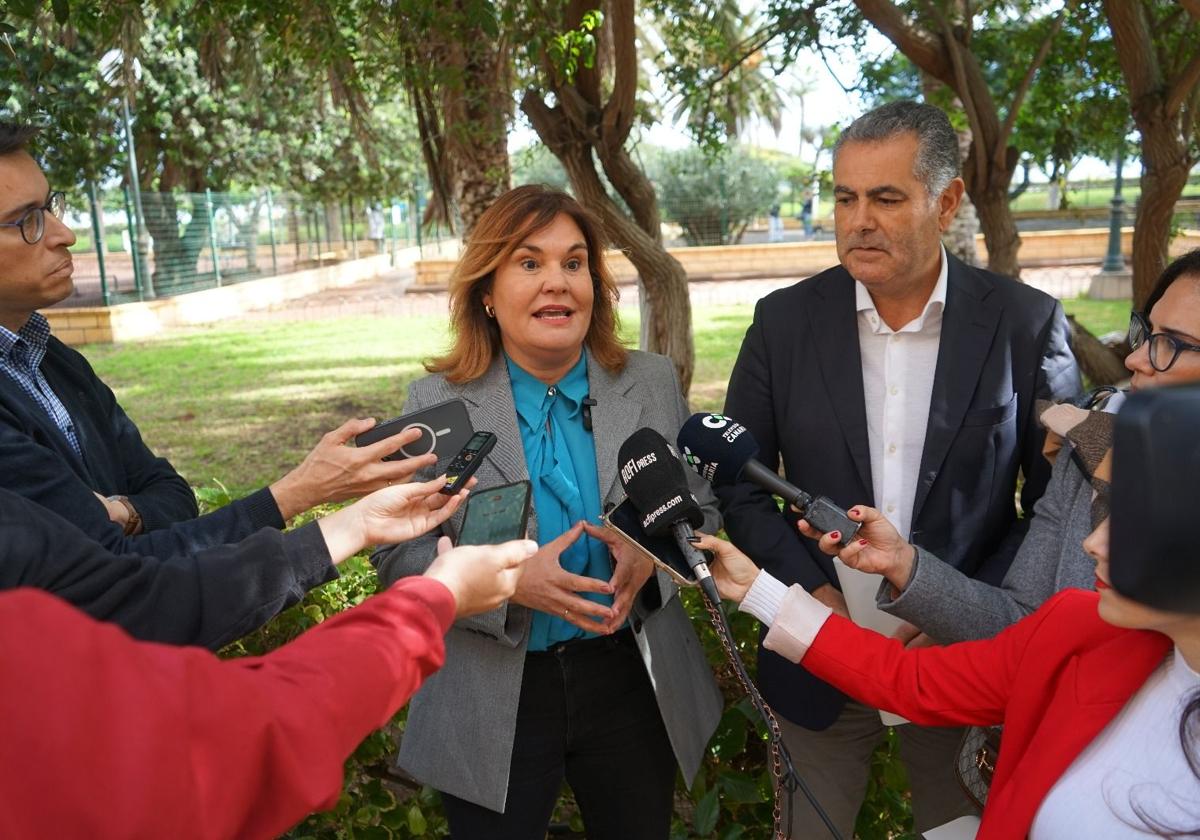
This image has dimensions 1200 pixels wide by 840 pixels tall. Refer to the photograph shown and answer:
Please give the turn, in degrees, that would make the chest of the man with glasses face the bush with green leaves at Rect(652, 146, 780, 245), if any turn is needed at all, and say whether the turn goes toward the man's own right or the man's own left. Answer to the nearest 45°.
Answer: approximately 90° to the man's own left

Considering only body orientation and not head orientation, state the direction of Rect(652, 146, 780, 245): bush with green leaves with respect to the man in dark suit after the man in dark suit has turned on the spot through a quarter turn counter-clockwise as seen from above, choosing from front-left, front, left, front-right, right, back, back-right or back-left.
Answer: left

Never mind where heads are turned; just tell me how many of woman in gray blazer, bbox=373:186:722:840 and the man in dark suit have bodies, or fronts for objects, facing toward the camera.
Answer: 2

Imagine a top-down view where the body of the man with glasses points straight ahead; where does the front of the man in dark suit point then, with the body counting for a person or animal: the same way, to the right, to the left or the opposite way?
to the right

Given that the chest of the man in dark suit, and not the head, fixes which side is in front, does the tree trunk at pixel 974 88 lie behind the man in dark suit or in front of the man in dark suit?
behind

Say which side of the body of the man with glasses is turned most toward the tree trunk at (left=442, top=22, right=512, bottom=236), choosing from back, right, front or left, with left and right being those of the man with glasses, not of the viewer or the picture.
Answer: left

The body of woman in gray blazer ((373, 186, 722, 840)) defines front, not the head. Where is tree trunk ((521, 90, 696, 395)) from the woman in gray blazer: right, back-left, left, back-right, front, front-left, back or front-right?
back

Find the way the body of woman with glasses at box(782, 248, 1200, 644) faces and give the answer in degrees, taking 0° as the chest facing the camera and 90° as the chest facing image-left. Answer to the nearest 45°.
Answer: approximately 45°

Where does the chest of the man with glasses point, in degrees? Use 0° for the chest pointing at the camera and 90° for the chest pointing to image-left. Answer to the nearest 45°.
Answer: approximately 315°

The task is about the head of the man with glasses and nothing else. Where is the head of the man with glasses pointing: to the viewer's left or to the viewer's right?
to the viewer's right
